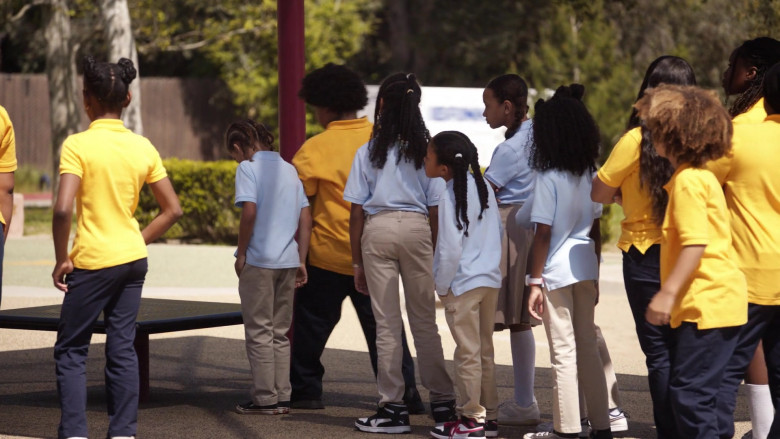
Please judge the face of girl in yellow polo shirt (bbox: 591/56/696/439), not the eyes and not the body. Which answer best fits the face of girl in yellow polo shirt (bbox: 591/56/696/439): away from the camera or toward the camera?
away from the camera

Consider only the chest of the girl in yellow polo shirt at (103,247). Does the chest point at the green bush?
yes

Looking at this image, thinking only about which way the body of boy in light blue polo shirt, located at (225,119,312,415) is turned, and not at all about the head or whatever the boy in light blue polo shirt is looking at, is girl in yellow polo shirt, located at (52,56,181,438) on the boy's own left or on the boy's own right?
on the boy's own left

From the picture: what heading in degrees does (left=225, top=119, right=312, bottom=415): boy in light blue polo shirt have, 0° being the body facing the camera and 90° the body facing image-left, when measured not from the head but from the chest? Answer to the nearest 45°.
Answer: approximately 135°

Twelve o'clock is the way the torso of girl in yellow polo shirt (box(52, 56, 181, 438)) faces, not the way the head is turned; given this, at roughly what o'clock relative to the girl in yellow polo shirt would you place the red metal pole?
The red metal pole is roughly at 1 o'clock from the girl in yellow polo shirt.

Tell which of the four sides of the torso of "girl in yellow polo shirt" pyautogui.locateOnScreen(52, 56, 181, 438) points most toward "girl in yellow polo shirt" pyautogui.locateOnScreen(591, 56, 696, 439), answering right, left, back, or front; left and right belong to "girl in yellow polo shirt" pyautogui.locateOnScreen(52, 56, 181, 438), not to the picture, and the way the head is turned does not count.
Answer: right

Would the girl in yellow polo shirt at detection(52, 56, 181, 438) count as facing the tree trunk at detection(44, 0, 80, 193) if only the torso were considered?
yes

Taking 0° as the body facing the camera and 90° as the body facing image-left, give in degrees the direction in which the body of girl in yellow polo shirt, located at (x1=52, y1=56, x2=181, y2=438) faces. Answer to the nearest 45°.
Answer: approximately 180°

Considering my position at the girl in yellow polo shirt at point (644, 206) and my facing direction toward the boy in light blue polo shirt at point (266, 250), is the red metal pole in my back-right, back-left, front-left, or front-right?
front-right

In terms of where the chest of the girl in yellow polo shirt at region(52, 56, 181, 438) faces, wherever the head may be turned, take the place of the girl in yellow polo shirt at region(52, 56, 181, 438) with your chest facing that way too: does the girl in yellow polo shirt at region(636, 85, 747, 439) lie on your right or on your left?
on your right
